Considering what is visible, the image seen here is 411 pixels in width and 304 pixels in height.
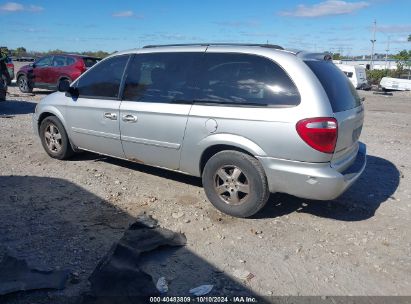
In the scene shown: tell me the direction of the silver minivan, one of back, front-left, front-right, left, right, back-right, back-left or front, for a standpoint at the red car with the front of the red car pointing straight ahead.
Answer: back-left

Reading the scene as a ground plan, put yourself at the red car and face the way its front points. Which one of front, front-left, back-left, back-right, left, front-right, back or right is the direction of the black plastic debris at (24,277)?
back-left

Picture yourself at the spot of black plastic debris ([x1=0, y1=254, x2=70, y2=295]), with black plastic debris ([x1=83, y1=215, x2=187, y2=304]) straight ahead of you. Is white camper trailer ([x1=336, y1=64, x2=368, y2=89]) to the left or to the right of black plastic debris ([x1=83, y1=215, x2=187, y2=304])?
left

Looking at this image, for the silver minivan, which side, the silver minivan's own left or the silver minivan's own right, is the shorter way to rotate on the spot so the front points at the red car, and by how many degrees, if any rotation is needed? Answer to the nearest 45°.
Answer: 0° — it already faces it

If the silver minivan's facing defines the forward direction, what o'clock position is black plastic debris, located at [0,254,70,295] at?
The black plastic debris is roughly at 9 o'clock from the silver minivan.

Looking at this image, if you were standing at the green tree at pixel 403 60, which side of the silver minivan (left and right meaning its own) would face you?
right

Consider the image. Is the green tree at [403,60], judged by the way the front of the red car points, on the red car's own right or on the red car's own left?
on the red car's own right

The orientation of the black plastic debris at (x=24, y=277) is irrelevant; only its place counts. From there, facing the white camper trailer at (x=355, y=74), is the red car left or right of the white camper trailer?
left

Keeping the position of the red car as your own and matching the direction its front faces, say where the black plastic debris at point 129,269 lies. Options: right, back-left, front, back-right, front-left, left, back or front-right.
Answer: back-left

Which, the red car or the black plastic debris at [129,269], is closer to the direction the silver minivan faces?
the red car

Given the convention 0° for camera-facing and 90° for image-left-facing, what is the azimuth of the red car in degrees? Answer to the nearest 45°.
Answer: approximately 135°

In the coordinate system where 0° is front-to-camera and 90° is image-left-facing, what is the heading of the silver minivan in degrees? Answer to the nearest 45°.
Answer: approximately 135°
